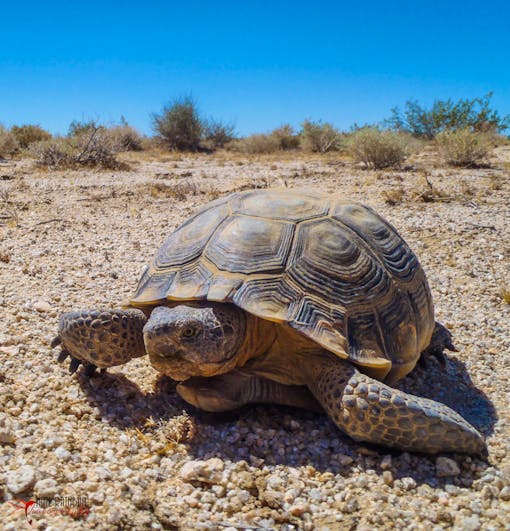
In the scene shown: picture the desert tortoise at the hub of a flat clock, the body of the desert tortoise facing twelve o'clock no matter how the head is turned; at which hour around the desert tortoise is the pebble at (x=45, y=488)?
The pebble is roughly at 12 o'clock from the desert tortoise.

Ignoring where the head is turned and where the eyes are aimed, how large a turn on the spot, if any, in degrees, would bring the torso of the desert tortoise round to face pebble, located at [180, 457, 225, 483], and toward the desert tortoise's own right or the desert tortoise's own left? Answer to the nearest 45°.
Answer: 0° — it already faces it

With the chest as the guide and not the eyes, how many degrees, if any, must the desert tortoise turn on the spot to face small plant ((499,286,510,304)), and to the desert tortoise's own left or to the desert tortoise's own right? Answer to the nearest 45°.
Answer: approximately 180°

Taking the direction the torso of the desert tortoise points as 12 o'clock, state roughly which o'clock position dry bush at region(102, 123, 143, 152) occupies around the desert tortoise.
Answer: The dry bush is roughly at 4 o'clock from the desert tortoise.

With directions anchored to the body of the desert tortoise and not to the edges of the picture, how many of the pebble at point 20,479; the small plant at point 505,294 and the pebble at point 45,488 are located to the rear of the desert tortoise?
1

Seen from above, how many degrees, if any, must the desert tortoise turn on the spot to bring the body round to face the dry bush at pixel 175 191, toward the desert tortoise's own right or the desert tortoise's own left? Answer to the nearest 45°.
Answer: approximately 135° to the desert tortoise's own right

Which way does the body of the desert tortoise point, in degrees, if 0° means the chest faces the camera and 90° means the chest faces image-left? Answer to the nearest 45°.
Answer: approximately 45°

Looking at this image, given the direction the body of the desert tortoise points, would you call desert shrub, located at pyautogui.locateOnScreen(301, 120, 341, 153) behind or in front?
behind

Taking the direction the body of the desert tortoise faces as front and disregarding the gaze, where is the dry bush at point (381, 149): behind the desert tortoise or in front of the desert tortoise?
behind

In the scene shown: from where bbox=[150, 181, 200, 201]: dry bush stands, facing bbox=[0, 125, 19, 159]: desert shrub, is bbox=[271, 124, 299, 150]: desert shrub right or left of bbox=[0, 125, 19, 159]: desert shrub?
right

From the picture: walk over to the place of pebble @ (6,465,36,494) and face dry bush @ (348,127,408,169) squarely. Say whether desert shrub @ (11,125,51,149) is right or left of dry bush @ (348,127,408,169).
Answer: left
